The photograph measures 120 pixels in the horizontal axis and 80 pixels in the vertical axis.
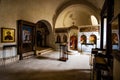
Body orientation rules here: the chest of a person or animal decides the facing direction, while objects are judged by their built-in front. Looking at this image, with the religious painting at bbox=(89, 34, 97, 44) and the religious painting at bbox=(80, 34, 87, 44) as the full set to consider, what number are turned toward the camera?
2

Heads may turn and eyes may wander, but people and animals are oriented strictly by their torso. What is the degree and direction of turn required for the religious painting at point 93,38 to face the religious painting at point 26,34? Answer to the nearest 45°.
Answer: approximately 45° to its right

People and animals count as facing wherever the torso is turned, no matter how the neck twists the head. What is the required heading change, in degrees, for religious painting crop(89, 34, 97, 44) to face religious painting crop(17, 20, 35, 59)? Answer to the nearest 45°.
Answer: approximately 45° to its right

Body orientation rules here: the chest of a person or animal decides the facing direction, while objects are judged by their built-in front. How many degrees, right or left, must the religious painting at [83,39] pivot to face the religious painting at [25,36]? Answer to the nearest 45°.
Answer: approximately 45° to its right

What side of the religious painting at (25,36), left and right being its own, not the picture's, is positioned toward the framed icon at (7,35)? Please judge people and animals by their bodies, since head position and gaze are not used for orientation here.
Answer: right

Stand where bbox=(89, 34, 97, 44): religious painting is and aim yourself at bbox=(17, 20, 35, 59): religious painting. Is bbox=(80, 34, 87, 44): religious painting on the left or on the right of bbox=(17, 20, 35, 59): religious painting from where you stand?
right

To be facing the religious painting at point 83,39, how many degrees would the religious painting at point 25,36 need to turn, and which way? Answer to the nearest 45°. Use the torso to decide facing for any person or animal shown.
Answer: approximately 45° to its left

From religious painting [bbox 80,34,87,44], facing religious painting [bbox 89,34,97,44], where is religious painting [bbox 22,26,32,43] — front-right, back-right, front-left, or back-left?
back-right

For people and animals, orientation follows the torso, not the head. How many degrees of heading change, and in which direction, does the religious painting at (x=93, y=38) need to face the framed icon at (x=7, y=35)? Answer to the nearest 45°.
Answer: approximately 45° to its right

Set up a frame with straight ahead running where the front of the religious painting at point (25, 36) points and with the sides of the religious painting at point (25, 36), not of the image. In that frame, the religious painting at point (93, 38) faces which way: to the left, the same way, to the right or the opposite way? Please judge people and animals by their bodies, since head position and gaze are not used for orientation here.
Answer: to the right

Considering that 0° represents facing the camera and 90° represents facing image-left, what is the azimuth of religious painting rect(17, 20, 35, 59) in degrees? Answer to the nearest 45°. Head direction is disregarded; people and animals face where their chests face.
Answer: approximately 315°

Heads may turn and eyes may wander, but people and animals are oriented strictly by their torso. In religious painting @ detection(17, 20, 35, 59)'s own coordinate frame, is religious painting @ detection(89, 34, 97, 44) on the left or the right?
on its left

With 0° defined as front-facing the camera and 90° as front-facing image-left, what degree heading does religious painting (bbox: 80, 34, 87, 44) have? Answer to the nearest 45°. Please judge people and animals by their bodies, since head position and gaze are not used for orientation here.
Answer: approximately 0°
